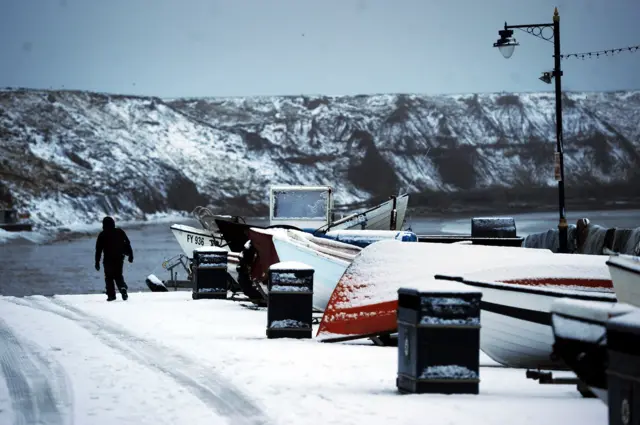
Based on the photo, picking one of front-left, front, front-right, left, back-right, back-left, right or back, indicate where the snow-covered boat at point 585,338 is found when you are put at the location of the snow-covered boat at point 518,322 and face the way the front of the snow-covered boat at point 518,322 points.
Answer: left

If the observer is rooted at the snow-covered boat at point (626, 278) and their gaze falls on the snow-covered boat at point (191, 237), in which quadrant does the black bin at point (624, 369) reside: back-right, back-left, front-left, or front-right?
back-left

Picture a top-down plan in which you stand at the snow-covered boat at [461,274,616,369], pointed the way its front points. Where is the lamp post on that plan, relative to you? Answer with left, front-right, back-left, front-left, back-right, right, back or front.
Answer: right

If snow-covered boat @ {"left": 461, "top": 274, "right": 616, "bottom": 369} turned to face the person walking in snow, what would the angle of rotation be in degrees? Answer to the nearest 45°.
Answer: approximately 45° to its right

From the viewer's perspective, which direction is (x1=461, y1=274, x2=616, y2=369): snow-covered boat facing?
to the viewer's left

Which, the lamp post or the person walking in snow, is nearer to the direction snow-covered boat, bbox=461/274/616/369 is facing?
the person walking in snow

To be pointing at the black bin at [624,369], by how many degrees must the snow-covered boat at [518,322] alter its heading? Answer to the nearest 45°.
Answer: approximately 90° to its left
